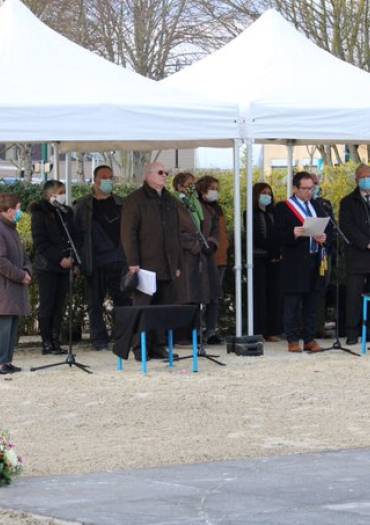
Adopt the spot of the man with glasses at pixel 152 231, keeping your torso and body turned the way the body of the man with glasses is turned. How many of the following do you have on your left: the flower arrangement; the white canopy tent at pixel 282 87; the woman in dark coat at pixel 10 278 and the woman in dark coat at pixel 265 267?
2

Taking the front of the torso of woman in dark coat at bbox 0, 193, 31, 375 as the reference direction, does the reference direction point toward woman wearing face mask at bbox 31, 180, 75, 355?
no

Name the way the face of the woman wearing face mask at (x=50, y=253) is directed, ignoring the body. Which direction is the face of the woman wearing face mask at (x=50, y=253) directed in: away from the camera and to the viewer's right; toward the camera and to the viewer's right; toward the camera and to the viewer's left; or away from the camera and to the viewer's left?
toward the camera and to the viewer's right

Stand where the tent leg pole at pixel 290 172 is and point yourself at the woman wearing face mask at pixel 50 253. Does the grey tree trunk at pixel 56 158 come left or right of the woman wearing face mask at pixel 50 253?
right

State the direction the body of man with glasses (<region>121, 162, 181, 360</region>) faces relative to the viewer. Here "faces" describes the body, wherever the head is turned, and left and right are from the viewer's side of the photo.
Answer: facing the viewer and to the right of the viewer

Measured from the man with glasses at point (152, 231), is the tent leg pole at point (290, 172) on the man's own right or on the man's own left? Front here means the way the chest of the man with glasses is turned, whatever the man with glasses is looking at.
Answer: on the man's own left

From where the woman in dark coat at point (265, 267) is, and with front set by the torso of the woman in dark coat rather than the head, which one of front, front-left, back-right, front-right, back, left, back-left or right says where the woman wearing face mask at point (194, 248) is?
right

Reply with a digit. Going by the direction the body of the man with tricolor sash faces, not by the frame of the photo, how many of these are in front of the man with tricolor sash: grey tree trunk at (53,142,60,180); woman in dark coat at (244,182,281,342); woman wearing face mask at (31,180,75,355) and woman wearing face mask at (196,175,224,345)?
0

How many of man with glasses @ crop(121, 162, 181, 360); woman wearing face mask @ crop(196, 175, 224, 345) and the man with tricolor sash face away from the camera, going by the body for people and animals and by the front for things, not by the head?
0

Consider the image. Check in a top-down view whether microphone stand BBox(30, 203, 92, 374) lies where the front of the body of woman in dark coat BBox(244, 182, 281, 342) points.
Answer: no

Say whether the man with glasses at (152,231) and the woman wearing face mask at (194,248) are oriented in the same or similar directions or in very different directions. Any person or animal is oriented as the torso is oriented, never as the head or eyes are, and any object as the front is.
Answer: same or similar directions

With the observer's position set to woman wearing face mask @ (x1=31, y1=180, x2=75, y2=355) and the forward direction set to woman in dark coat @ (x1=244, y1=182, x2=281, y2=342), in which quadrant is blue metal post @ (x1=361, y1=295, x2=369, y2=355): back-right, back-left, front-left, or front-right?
front-right

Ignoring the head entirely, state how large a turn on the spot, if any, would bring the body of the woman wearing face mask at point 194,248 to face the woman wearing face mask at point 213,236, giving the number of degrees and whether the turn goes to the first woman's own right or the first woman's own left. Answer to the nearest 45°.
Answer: approximately 90° to the first woman's own left

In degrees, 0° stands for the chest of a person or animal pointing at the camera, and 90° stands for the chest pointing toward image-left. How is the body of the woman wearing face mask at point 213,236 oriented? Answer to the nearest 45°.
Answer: approximately 315°

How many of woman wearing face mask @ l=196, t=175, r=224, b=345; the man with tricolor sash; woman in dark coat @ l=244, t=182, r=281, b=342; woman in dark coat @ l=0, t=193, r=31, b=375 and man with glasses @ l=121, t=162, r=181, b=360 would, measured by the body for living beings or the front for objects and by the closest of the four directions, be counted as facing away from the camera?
0

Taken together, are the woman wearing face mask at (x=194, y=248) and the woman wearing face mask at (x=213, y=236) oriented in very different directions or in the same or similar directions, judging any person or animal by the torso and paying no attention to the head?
same or similar directions
